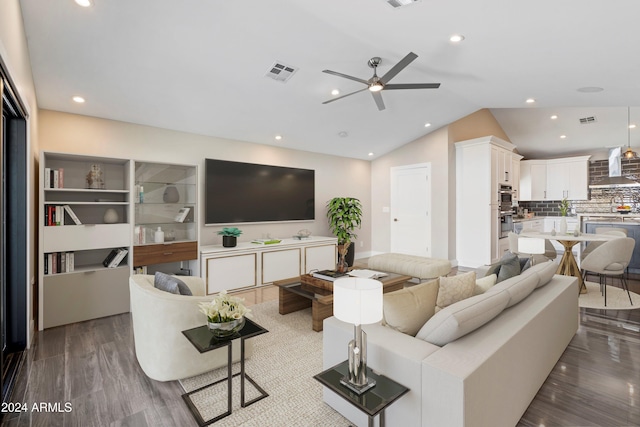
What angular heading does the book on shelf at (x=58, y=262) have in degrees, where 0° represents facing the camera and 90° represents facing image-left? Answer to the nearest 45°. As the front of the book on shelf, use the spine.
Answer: approximately 0°

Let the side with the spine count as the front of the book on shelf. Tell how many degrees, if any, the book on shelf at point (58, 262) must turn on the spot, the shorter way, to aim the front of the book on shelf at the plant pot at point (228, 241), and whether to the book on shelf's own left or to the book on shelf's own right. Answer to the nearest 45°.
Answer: approximately 90° to the book on shelf's own left

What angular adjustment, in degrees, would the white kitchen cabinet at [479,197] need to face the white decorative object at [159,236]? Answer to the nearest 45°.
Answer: approximately 135° to its right

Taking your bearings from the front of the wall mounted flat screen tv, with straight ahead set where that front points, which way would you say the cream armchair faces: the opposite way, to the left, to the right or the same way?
to the left

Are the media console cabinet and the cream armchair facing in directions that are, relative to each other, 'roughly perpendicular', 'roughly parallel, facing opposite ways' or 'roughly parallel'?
roughly perpendicular

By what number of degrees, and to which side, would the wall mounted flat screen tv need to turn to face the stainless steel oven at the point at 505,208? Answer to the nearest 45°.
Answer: approximately 45° to its left

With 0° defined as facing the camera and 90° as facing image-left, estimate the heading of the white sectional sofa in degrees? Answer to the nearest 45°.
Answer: approximately 135°

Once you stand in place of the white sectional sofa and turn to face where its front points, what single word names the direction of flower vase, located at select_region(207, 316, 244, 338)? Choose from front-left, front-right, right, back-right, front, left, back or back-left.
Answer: front-left
